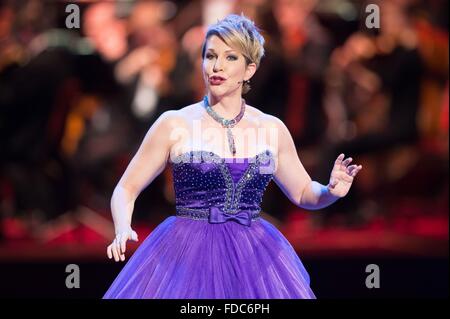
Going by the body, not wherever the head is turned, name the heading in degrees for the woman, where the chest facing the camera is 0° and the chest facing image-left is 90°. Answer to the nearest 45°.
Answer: approximately 0°
